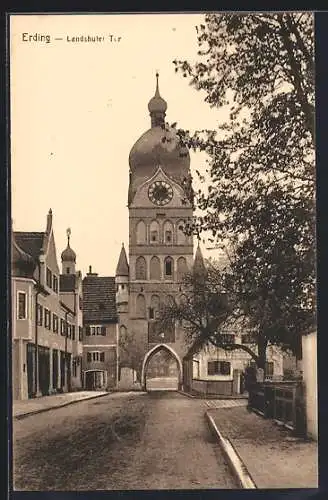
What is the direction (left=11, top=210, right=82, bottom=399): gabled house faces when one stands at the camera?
facing to the right of the viewer

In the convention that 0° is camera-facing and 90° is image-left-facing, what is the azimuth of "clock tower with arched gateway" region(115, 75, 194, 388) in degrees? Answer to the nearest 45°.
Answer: approximately 0°

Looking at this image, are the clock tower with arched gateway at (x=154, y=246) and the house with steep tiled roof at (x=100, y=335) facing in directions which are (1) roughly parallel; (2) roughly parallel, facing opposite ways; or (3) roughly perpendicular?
roughly parallel

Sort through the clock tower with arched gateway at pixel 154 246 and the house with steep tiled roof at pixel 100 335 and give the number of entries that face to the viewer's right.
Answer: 0

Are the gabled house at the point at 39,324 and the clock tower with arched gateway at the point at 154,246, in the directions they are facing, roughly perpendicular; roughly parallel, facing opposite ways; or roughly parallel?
roughly perpendicular

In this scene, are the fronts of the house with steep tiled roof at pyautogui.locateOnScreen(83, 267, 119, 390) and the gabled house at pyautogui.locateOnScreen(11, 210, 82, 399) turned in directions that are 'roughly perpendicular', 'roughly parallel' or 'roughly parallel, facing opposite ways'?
roughly perpendicular

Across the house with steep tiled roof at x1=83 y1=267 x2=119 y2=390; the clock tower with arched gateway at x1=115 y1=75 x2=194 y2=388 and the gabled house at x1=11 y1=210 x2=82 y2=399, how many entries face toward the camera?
2

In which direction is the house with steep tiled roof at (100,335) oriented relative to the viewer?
toward the camera

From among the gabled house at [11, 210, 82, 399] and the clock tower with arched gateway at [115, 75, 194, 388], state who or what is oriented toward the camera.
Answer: the clock tower with arched gateway
